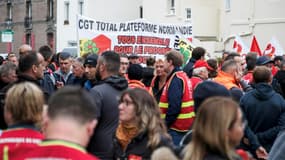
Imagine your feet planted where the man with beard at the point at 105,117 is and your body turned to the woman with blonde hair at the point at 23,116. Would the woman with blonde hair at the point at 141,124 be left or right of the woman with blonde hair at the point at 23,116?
left

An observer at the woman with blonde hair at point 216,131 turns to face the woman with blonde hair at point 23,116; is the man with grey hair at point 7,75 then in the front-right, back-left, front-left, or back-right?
front-right

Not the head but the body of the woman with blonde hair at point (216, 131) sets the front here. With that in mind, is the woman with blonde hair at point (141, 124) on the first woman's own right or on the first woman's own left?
on the first woman's own left

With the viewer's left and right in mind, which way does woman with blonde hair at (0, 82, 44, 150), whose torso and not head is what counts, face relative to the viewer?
facing away from the viewer

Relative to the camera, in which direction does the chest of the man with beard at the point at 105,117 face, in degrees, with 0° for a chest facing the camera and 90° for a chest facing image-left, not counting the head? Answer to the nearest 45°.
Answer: approximately 135°

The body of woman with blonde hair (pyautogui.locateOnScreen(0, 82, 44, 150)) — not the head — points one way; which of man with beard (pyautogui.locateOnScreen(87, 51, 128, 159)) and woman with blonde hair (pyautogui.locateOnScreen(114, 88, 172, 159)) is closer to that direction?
the man with beard

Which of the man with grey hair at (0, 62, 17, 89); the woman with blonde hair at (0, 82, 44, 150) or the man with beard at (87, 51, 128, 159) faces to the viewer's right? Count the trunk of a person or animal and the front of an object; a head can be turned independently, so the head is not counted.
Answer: the man with grey hair

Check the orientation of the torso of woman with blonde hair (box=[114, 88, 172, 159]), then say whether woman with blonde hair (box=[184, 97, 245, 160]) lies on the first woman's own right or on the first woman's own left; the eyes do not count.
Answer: on the first woman's own left

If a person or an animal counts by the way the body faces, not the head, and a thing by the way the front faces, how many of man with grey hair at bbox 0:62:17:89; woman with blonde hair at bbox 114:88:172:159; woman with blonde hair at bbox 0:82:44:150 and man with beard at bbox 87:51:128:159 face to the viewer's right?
1

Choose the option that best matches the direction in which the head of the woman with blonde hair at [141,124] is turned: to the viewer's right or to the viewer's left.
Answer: to the viewer's left

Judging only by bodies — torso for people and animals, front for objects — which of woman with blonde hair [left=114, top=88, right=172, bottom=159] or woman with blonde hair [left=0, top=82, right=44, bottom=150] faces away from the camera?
woman with blonde hair [left=0, top=82, right=44, bottom=150]
